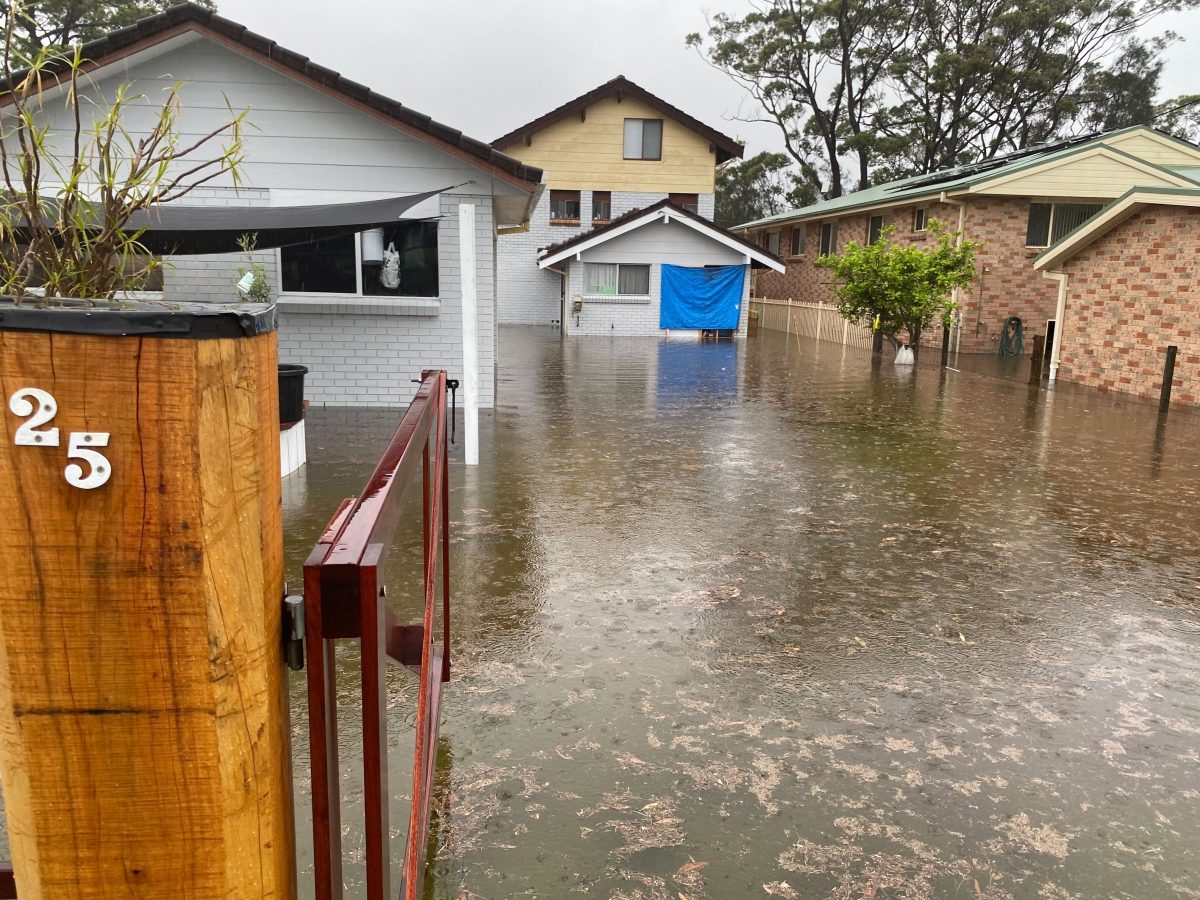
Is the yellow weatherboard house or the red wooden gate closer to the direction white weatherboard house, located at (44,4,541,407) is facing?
the red wooden gate

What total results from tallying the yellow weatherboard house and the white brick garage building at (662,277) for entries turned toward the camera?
2

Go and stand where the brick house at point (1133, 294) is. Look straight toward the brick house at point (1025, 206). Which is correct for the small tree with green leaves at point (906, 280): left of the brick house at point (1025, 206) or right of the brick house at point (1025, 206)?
left

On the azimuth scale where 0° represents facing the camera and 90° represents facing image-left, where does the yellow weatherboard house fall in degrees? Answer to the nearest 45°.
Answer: approximately 0°

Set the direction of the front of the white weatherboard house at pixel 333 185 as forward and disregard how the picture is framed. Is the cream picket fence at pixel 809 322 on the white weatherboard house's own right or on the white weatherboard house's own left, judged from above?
on the white weatherboard house's own left

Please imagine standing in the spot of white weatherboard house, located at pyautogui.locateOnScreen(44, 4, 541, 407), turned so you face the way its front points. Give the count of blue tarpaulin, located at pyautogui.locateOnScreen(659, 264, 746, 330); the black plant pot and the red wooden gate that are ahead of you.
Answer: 2
